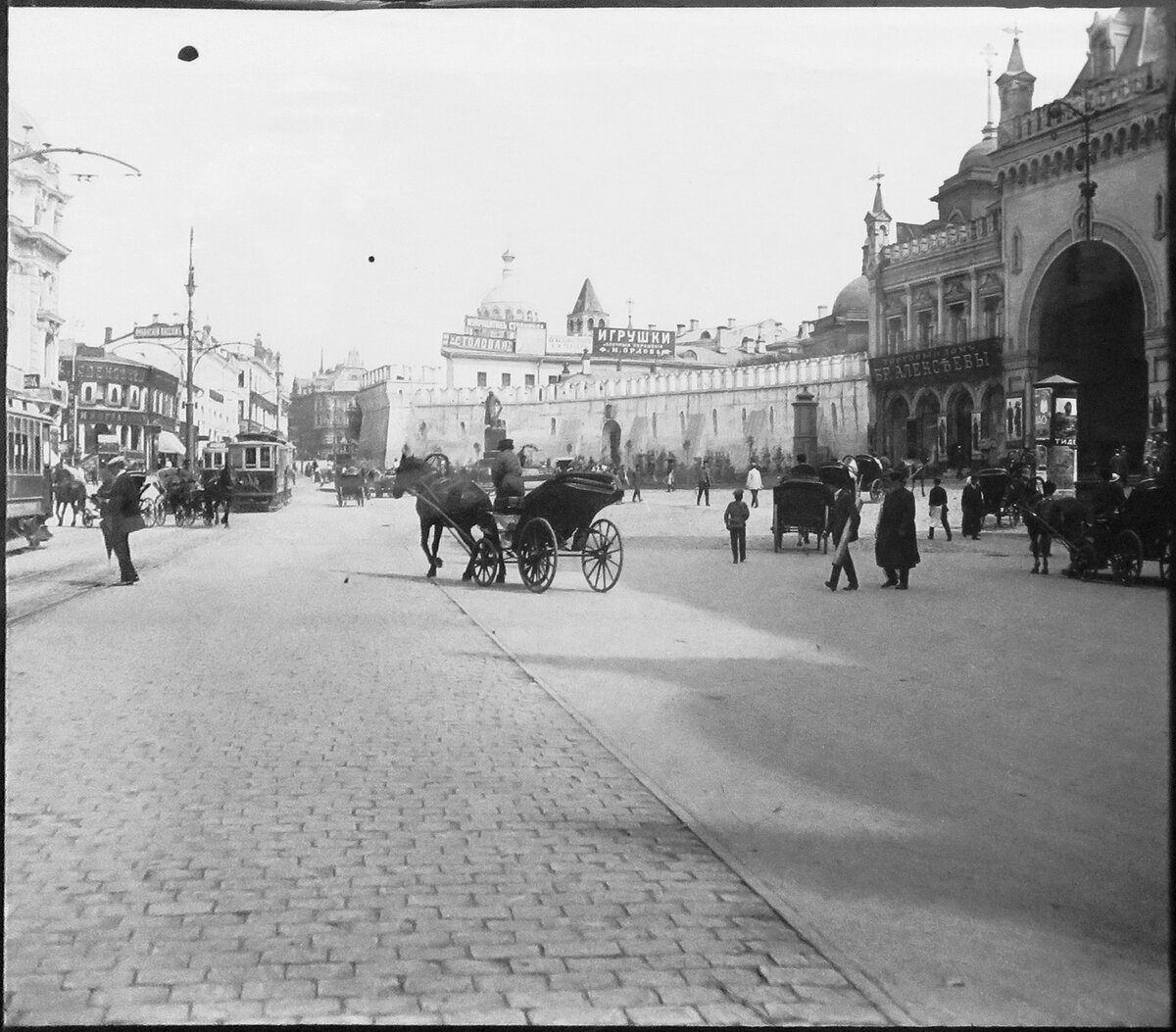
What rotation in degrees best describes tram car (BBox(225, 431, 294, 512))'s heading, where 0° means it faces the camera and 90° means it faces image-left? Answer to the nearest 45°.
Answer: approximately 45°

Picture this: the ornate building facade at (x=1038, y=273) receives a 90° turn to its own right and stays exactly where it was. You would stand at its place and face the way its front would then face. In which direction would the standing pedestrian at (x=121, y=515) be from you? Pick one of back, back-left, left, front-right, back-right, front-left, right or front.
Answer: front-left

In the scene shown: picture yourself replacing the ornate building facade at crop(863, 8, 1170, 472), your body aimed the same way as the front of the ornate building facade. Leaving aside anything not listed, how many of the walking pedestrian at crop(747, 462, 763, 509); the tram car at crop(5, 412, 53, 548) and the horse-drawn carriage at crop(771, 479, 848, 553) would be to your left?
0

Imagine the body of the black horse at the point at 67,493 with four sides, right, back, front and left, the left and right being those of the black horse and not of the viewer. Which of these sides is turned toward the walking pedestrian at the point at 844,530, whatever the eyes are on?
left

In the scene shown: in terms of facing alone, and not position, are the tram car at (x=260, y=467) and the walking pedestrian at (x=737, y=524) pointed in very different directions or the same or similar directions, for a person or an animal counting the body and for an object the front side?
very different directions

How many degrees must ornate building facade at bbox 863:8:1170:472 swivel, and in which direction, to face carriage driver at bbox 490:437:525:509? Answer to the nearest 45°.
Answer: approximately 45° to its right

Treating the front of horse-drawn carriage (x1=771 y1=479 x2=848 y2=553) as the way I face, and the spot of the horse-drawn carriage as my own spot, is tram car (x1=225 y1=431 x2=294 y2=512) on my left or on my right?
on my left

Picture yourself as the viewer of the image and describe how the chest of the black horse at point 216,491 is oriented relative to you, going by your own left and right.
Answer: facing the viewer and to the right of the viewer

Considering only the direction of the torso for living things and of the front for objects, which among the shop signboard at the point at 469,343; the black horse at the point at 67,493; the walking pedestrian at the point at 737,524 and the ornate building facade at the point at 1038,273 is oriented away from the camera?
the walking pedestrian

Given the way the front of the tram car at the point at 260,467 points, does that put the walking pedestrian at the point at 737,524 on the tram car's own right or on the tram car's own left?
on the tram car's own left

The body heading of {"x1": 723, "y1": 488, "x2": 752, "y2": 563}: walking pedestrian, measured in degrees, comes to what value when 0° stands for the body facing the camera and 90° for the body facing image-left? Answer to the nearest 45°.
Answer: approximately 180°

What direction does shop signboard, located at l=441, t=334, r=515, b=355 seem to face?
toward the camera
